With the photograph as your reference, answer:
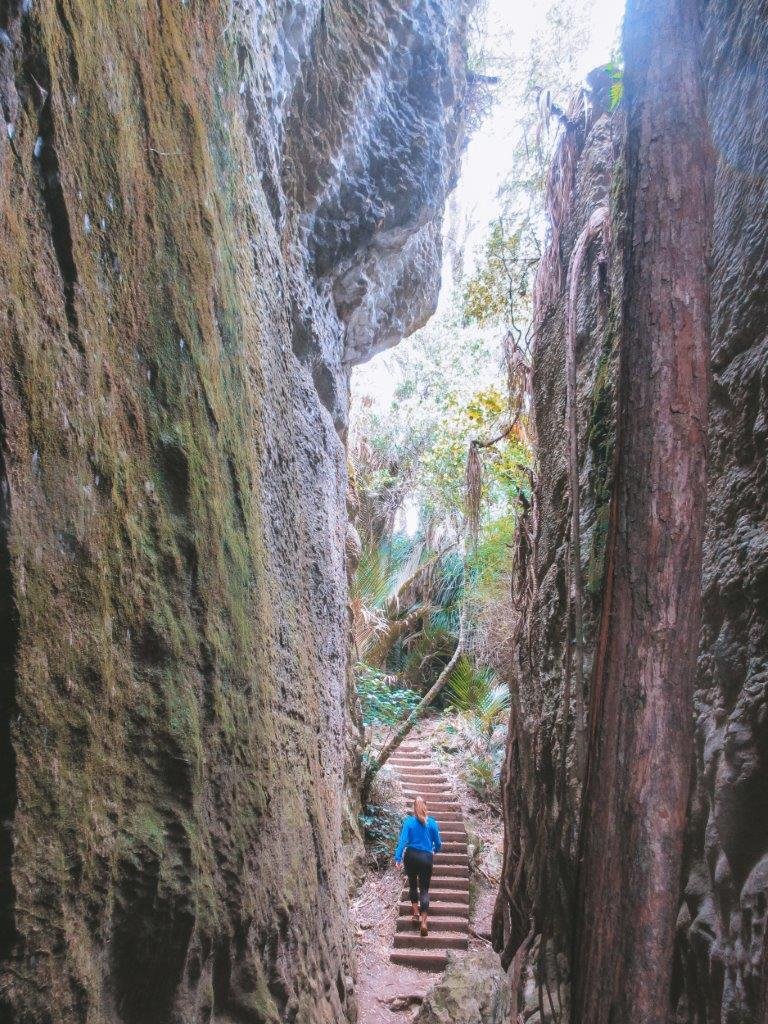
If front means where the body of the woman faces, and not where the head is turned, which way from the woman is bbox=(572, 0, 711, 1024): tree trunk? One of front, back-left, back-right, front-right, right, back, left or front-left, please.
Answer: back

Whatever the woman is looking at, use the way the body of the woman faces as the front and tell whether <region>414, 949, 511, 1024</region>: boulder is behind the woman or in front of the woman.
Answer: behind

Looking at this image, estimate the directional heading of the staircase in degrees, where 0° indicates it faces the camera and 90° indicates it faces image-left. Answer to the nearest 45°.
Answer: approximately 0°

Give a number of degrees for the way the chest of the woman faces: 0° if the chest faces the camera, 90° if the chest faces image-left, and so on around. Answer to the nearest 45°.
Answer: approximately 180°

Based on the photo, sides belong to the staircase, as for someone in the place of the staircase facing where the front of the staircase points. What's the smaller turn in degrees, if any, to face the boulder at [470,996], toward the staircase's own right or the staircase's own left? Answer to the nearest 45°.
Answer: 0° — it already faces it

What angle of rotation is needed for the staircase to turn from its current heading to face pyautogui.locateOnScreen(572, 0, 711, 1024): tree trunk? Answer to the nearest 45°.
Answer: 0° — it already faces it
